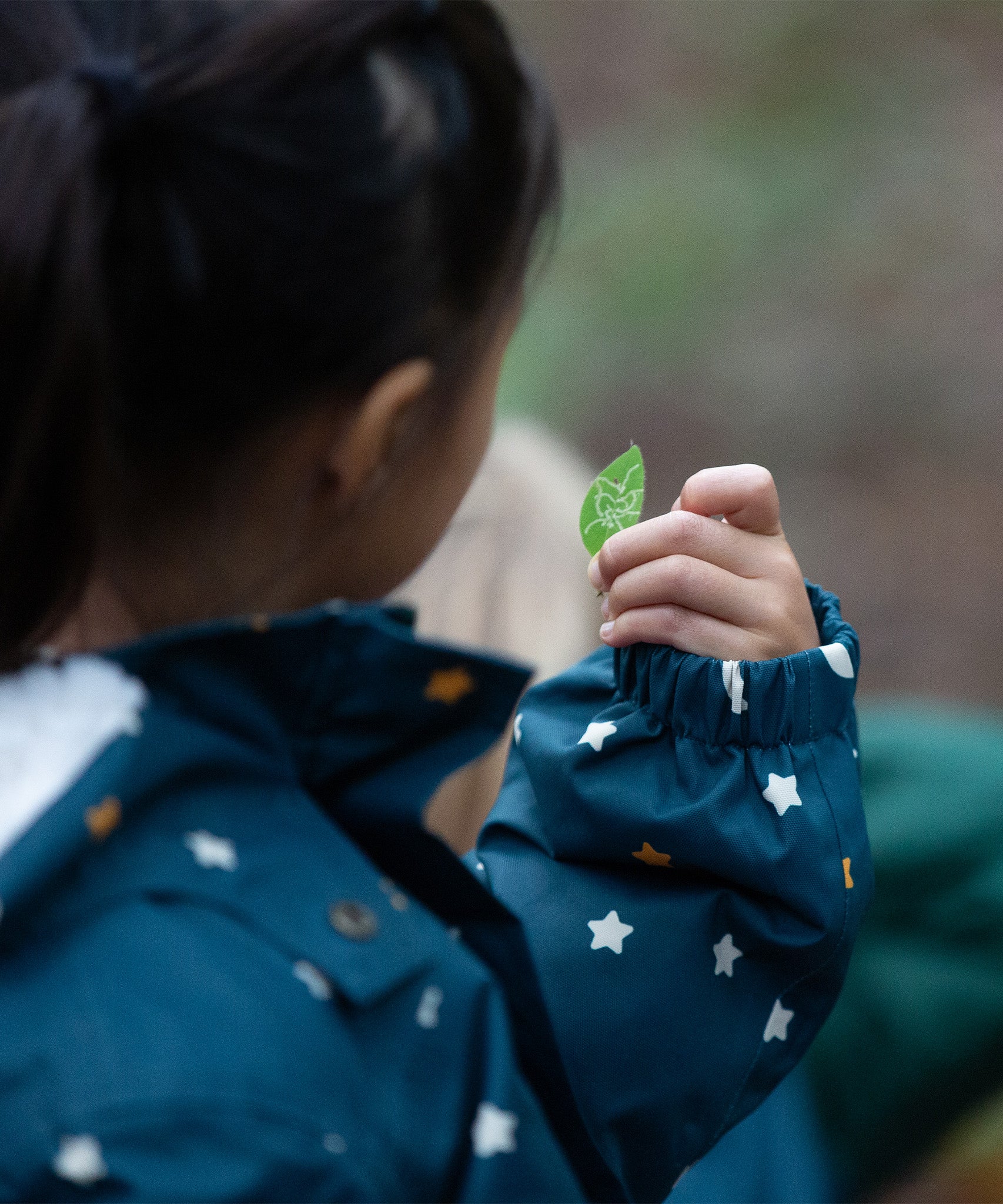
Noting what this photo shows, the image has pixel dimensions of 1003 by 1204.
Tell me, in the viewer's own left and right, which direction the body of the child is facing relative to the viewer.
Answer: facing away from the viewer and to the right of the viewer

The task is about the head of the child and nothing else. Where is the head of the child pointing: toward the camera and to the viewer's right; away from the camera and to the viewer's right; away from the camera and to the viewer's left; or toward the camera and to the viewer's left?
away from the camera and to the viewer's right
